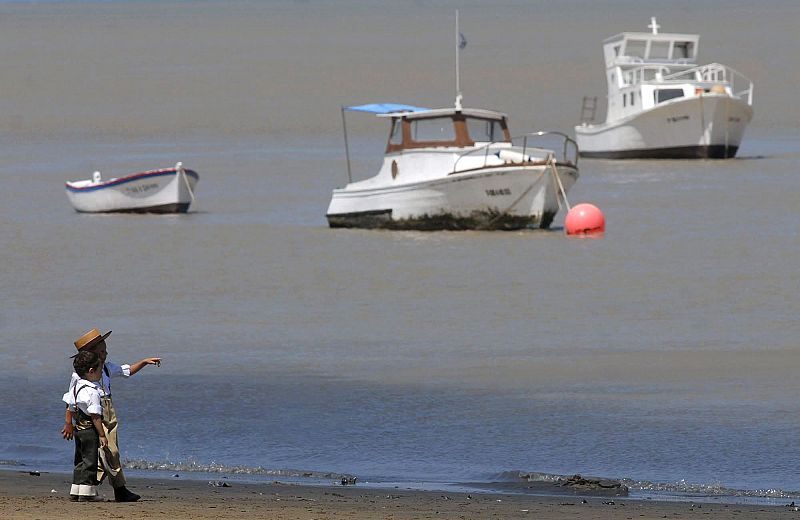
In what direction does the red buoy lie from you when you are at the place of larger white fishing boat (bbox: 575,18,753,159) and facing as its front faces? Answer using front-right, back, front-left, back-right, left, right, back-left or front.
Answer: front-right

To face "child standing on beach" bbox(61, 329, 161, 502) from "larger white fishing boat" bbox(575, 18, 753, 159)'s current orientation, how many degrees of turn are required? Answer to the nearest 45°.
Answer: approximately 45° to its right

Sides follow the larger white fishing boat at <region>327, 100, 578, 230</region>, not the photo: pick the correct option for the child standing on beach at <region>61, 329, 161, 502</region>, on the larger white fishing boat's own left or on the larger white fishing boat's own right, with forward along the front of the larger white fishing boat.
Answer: on the larger white fishing boat's own right

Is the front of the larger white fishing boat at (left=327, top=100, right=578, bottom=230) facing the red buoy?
yes

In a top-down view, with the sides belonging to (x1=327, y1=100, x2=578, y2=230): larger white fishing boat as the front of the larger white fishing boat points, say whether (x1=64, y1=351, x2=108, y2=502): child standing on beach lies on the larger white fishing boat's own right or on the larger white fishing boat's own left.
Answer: on the larger white fishing boat's own right

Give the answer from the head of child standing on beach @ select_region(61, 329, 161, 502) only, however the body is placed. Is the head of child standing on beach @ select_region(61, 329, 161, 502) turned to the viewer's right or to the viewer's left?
to the viewer's right

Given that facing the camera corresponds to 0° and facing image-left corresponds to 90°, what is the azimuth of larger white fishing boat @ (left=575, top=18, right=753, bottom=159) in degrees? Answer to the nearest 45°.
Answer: approximately 315°

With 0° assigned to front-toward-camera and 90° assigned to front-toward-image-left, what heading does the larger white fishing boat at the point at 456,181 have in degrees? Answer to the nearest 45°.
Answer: approximately 315°
